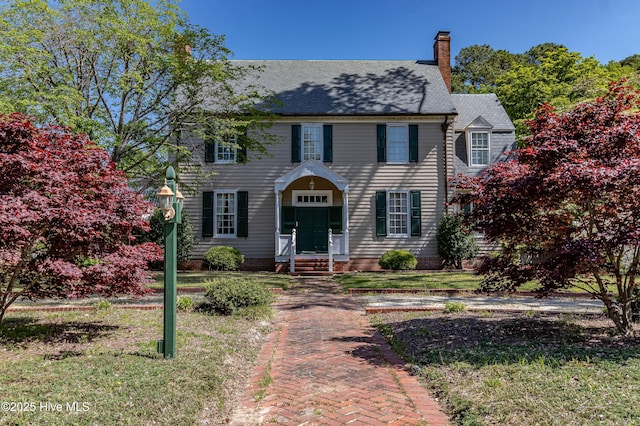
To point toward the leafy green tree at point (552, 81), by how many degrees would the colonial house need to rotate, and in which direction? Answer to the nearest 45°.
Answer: approximately 135° to its left

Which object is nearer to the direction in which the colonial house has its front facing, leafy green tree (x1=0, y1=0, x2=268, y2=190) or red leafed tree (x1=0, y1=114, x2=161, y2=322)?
the red leafed tree

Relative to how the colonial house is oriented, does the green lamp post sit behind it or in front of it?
in front

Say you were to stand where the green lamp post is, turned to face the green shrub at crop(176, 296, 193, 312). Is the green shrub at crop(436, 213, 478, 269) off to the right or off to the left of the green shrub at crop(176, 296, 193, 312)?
right

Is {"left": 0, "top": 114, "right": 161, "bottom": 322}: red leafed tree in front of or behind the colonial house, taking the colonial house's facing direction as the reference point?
in front

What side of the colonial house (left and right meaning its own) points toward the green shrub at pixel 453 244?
left

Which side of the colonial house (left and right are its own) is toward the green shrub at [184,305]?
front

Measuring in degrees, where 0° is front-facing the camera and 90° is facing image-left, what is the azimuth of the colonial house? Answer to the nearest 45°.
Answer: approximately 0°

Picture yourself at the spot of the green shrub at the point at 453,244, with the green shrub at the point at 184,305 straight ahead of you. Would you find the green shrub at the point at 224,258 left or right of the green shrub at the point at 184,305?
right

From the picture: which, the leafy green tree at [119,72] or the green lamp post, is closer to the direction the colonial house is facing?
the green lamp post

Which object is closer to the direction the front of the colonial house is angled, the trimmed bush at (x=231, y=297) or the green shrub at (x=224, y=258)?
the trimmed bush

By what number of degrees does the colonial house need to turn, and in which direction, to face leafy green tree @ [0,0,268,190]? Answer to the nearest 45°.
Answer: approximately 45° to its right

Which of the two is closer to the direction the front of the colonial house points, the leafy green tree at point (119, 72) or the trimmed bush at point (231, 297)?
the trimmed bush

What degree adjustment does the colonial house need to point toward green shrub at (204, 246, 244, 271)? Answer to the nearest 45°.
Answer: approximately 90° to its right
